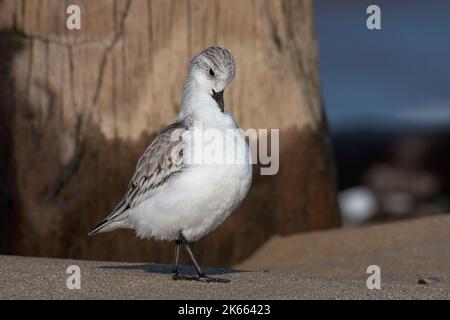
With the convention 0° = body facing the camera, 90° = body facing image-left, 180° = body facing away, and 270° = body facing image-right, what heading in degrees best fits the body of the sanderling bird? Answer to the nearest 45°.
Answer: approximately 315°
